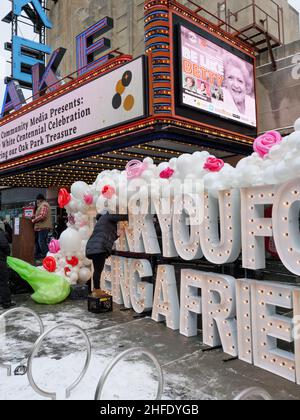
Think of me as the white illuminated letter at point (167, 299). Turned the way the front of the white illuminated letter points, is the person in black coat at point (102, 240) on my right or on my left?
on my right

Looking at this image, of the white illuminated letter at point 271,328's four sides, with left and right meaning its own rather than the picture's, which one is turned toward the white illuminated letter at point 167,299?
right

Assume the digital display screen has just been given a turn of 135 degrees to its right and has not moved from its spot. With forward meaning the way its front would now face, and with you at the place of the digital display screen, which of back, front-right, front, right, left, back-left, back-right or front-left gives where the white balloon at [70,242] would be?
front-left

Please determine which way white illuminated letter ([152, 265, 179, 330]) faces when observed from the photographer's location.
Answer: facing the viewer and to the left of the viewer

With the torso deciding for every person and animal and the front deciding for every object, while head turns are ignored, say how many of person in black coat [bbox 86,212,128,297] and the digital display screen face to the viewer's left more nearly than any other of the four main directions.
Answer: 0

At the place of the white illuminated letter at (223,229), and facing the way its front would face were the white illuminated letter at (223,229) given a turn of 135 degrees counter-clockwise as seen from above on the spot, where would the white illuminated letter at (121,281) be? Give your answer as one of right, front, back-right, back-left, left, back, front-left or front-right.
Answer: back-left

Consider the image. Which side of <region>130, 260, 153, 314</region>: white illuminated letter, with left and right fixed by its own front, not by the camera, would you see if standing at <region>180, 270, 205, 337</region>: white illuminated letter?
left

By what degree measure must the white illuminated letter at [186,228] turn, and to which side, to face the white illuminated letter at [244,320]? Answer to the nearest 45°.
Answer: approximately 90° to its left

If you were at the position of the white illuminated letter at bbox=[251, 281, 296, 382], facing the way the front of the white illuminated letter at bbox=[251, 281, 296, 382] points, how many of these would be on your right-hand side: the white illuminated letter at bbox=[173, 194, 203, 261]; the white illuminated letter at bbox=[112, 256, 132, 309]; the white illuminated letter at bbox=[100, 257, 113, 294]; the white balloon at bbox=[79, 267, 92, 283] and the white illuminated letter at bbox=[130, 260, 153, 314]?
5

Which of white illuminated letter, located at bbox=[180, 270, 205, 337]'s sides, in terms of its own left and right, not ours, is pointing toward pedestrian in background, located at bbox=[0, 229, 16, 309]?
right

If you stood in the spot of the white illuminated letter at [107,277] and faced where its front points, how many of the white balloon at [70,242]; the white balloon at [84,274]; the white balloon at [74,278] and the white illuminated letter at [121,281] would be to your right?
3

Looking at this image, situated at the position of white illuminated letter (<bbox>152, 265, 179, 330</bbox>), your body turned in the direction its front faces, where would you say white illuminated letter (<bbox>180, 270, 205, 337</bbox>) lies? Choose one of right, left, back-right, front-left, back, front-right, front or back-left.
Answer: left
